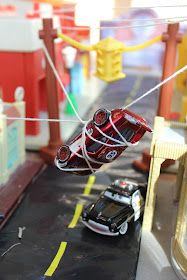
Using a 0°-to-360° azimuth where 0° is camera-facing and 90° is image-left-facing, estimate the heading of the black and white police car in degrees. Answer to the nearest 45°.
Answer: approximately 45°

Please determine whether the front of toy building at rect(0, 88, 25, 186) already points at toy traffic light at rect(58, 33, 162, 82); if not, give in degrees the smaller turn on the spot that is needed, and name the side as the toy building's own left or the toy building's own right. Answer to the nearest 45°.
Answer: approximately 45° to the toy building's own left

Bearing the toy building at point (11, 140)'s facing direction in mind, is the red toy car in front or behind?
in front

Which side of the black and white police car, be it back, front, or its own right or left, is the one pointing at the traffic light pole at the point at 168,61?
back

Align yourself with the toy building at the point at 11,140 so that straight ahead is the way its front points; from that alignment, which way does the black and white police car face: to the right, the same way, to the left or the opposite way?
to the right

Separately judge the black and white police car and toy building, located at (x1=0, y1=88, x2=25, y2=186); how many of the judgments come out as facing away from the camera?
0

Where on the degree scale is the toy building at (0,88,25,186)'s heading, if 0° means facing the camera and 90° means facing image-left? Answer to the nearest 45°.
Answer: approximately 315°

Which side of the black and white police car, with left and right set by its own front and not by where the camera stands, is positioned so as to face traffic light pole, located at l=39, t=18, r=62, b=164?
right

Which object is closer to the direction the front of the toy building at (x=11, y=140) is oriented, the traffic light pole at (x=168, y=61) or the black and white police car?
the black and white police car

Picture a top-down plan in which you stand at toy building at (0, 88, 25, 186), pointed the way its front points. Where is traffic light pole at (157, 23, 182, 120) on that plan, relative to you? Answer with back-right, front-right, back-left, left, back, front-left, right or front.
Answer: front-left
